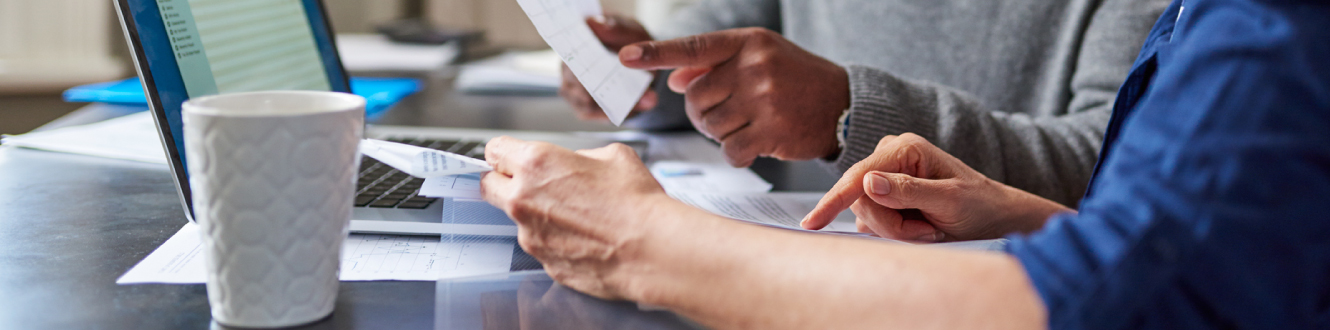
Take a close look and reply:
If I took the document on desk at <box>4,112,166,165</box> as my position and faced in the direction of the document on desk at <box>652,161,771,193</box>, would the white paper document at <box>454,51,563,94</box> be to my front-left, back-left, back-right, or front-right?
front-left

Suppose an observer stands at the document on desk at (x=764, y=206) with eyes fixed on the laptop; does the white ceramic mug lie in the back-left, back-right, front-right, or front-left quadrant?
front-left

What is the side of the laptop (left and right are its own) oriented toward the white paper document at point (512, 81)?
left

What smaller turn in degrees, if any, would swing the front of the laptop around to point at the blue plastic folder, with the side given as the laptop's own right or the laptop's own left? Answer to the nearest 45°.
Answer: approximately 135° to the laptop's own left

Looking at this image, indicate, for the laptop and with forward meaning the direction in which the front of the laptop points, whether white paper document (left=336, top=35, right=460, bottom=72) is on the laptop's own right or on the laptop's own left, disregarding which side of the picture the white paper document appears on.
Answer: on the laptop's own left

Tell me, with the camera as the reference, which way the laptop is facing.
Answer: facing the viewer and to the right of the viewer
